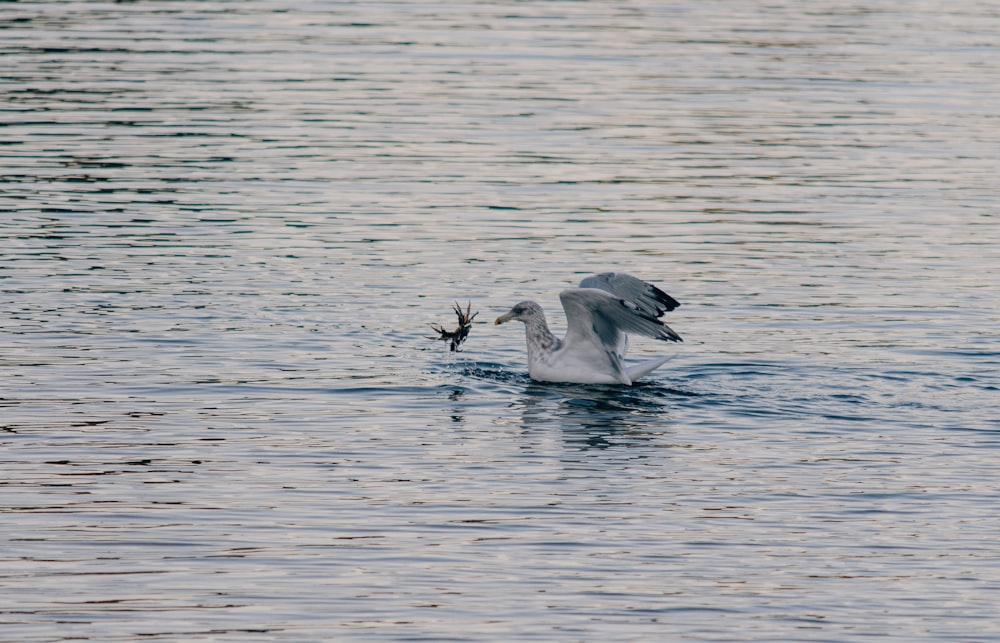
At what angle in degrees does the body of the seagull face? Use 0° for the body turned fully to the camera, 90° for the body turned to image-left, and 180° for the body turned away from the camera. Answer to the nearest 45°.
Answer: approximately 90°

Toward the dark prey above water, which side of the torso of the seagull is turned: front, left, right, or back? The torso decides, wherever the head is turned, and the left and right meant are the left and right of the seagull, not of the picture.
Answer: front
